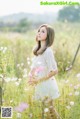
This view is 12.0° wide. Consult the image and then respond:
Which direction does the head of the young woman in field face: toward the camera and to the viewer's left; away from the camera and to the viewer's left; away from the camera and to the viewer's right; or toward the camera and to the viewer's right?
toward the camera and to the viewer's left

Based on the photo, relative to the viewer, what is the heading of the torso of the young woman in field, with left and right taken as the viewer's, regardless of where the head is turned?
facing the viewer and to the left of the viewer
